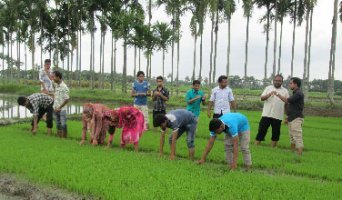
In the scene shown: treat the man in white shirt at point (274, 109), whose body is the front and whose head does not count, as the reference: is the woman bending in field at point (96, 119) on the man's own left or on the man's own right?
on the man's own right

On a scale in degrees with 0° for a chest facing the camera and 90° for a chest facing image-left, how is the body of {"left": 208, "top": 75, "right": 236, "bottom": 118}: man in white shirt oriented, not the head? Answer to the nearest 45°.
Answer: approximately 0°

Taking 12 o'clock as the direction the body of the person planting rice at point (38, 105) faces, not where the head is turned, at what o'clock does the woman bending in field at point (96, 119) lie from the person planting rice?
The woman bending in field is roughly at 8 o'clock from the person planting rice.

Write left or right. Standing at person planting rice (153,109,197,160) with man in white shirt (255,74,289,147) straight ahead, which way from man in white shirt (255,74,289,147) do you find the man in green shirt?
left

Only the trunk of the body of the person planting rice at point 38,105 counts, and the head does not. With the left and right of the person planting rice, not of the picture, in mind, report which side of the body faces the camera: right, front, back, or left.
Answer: left

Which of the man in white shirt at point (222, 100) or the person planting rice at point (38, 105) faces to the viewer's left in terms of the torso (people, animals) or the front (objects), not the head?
the person planting rice

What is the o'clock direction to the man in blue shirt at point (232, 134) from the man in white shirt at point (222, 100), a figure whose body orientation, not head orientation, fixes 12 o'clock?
The man in blue shirt is roughly at 12 o'clock from the man in white shirt.

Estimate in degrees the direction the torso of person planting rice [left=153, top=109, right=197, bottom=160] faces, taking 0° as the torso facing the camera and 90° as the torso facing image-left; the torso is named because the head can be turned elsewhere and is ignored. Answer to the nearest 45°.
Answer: approximately 45°

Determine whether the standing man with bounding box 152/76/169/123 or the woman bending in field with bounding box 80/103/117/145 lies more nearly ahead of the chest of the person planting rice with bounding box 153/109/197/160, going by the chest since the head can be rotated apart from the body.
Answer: the woman bending in field

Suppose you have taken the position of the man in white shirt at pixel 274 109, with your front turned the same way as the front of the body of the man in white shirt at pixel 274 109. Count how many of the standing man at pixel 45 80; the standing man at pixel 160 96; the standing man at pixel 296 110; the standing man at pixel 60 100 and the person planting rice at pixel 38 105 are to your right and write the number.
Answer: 4
